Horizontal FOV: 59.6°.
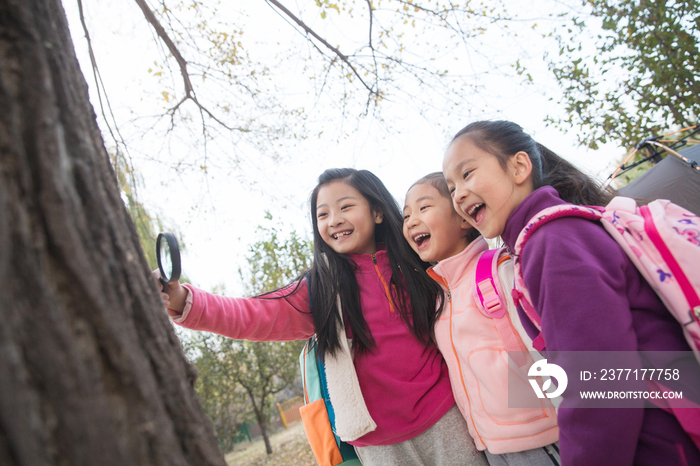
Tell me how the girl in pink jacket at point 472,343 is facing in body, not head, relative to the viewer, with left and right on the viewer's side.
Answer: facing the viewer and to the left of the viewer

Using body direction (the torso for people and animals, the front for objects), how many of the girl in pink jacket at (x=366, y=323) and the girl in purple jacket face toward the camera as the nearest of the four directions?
1

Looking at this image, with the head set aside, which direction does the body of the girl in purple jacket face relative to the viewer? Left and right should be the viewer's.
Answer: facing to the left of the viewer

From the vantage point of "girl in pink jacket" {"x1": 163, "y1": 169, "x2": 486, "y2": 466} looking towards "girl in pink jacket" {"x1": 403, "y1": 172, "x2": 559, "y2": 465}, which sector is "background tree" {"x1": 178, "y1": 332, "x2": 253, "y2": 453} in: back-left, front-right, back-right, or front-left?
back-left

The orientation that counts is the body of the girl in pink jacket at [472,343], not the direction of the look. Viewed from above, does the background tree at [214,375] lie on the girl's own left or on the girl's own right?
on the girl's own right

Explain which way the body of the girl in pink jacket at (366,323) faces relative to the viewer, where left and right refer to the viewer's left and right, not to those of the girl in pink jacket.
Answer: facing the viewer

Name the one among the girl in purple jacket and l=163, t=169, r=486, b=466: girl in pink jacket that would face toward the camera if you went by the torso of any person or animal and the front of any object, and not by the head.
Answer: the girl in pink jacket
